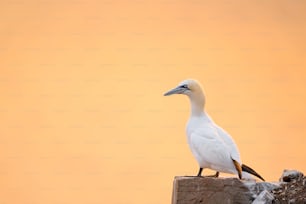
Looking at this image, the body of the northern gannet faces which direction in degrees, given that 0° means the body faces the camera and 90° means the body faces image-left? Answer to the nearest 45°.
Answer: approximately 90°
